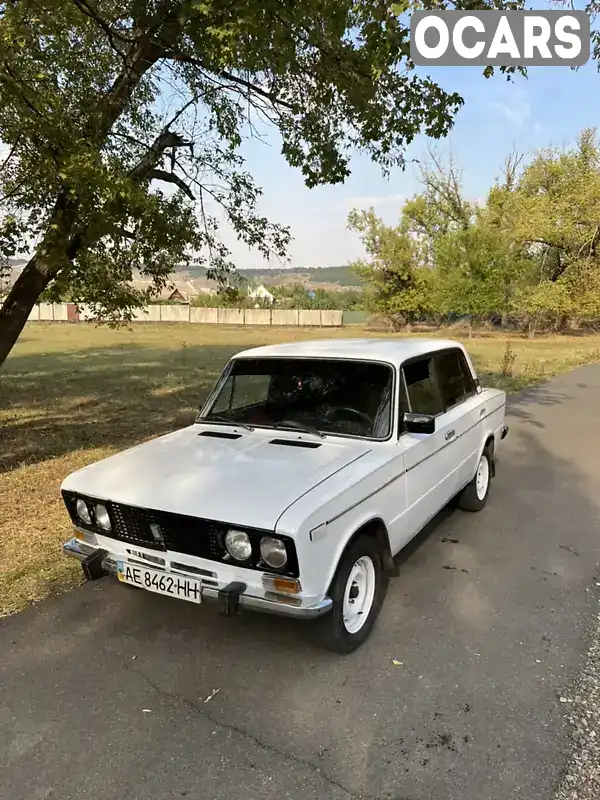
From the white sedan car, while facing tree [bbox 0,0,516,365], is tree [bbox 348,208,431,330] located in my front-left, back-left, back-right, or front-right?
front-right

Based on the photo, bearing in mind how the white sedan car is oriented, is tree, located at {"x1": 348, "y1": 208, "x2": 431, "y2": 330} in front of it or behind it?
behind

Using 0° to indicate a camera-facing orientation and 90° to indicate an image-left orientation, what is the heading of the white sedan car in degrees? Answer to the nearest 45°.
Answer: approximately 45°

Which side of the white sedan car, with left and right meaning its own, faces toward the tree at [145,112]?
right
